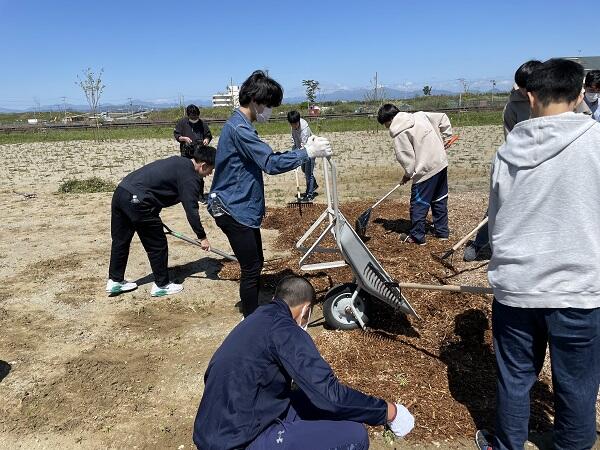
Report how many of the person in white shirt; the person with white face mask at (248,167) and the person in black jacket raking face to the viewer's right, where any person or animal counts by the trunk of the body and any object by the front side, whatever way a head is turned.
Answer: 2

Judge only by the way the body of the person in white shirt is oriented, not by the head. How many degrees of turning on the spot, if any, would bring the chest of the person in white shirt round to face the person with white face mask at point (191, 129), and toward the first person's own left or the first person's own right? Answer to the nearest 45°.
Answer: approximately 45° to the first person's own right

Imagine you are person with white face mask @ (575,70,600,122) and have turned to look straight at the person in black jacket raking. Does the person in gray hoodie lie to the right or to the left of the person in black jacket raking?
left

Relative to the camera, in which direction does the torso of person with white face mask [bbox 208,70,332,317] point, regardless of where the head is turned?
to the viewer's right

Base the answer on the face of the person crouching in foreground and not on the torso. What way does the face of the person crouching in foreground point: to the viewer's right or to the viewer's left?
to the viewer's right

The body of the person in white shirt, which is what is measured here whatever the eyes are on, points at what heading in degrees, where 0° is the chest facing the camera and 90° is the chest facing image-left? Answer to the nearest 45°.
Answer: approximately 45°

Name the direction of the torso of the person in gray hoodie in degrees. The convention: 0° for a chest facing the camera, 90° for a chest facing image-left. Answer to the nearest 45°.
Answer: approximately 180°

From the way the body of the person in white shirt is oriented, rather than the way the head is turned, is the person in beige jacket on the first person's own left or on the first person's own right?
on the first person's own left
